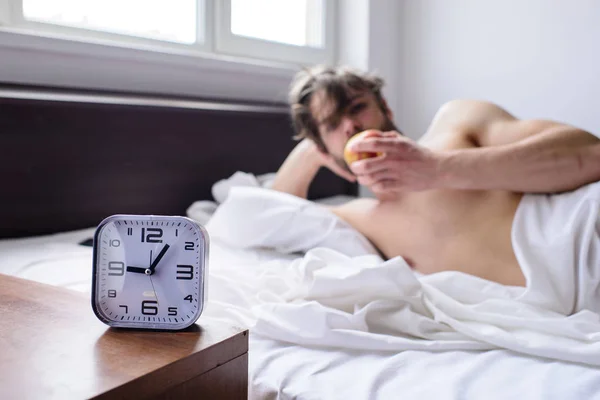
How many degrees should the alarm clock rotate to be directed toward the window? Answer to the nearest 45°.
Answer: approximately 180°

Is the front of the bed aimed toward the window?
no

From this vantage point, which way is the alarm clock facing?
toward the camera

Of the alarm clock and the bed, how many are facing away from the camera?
0

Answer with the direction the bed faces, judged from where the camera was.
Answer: facing the viewer and to the right of the viewer

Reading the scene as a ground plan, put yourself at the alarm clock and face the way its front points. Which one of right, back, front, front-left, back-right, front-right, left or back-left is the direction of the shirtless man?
back-left

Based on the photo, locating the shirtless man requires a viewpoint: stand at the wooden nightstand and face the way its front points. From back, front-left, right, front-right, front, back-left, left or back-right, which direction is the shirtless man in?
left

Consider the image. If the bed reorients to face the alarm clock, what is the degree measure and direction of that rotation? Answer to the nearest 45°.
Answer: approximately 45° to its right

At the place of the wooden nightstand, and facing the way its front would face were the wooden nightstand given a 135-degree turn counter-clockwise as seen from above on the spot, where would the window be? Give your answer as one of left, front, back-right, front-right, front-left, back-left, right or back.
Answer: front

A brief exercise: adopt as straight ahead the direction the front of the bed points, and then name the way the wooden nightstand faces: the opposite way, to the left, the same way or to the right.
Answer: the same way
